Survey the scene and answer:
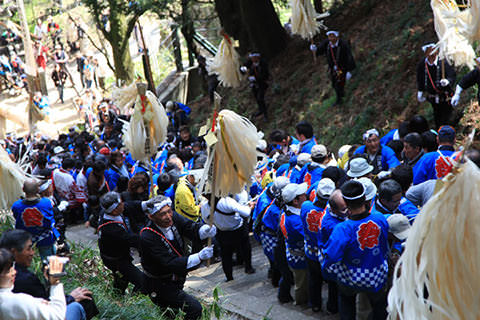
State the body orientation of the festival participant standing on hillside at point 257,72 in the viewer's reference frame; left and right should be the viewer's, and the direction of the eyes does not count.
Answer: facing the viewer and to the left of the viewer

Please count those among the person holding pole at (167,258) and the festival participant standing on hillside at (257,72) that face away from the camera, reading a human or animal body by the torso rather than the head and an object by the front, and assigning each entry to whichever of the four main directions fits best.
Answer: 0

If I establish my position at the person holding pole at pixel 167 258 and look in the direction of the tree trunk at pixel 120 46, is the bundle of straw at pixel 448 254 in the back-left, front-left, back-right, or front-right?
back-right

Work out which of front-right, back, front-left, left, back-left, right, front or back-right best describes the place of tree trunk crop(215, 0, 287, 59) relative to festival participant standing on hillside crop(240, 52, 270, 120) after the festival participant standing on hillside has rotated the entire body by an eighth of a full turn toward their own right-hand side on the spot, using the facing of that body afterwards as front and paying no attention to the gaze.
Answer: right

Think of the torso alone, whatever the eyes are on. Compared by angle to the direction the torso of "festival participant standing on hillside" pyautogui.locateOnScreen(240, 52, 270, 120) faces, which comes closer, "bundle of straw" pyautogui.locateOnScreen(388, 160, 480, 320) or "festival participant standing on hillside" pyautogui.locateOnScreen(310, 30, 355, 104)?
the bundle of straw

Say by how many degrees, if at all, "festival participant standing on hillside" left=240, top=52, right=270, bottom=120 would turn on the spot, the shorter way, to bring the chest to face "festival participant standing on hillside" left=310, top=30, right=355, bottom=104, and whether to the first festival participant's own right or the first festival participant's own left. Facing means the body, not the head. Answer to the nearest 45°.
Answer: approximately 90° to the first festival participant's own left

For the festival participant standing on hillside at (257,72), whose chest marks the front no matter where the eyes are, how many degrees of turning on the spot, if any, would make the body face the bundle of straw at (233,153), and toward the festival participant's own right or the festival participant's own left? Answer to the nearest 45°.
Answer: approximately 45° to the festival participant's own left

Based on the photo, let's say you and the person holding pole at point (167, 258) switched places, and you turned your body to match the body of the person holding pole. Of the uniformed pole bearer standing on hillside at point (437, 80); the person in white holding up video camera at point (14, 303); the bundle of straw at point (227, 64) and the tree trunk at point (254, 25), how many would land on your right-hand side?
1

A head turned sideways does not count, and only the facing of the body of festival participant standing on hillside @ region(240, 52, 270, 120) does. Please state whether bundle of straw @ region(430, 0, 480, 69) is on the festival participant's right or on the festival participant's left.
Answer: on the festival participant's left
